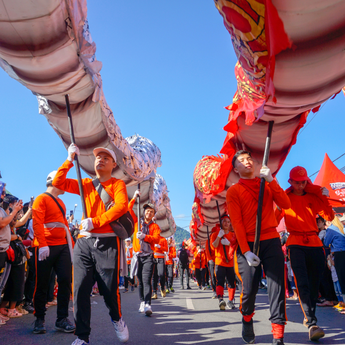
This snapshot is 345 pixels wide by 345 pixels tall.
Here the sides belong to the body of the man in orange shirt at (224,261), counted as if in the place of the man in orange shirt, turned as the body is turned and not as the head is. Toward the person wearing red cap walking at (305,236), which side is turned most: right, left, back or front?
front

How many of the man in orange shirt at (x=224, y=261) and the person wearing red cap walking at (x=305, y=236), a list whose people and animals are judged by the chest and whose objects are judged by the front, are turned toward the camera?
2

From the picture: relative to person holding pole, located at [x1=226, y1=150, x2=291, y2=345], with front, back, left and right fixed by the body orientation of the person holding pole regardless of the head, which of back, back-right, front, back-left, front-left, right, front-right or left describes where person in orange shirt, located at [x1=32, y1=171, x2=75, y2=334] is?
right

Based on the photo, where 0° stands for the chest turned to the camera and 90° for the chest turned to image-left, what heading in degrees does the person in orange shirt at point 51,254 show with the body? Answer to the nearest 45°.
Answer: approximately 315°

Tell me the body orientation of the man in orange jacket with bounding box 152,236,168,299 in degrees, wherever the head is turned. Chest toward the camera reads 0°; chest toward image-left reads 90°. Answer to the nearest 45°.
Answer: approximately 0°

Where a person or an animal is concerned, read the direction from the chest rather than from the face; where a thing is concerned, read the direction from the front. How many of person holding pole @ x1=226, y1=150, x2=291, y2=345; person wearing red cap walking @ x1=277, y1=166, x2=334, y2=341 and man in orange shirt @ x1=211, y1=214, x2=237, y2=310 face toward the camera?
3

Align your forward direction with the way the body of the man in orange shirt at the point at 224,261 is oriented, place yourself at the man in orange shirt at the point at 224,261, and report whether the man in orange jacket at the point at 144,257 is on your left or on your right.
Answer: on your right

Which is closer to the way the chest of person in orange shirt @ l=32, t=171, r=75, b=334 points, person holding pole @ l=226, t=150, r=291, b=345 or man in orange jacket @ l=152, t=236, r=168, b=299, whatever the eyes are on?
the person holding pole
